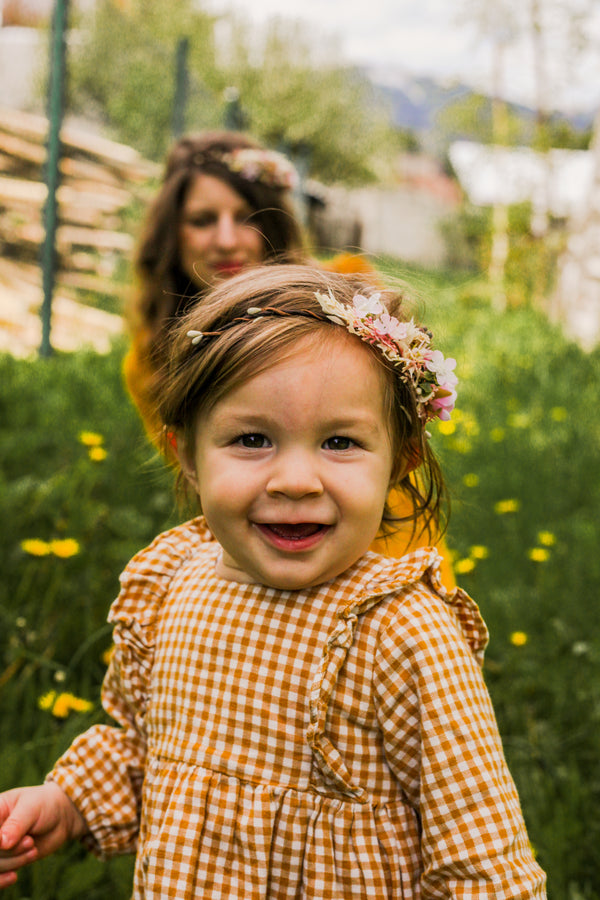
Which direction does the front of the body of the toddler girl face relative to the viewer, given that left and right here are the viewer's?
facing the viewer and to the left of the viewer

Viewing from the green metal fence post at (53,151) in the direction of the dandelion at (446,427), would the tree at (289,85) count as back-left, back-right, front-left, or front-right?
back-left

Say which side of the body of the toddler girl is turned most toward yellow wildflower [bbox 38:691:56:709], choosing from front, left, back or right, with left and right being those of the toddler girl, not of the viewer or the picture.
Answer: right

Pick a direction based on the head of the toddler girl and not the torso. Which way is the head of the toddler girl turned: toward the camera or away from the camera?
toward the camera

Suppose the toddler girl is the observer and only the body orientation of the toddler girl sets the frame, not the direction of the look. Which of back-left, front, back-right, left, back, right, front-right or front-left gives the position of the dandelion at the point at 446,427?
back-right

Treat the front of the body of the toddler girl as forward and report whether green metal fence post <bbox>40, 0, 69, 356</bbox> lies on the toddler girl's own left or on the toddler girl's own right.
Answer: on the toddler girl's own right

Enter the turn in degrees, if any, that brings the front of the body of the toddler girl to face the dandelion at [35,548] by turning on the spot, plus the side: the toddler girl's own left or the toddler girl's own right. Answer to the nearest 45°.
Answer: approximately 90° to the toddler girl's own right

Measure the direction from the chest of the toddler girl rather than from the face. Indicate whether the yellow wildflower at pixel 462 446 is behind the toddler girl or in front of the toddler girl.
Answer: behind

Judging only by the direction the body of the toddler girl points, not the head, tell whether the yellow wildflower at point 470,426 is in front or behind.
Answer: behind

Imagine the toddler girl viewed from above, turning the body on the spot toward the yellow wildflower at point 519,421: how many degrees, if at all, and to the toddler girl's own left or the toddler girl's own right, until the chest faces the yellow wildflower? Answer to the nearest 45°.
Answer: approximately 135° to the toddler girl's own right
